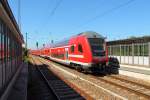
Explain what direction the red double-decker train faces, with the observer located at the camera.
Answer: facing the viewer and to the right of the viewer

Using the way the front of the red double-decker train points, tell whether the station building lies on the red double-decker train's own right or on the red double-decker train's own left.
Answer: on the red double-decker train's own left
